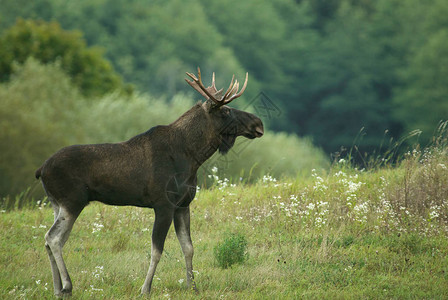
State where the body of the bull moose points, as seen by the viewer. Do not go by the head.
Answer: to the viewer's right

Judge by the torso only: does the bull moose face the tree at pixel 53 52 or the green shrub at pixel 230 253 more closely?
the green shrub

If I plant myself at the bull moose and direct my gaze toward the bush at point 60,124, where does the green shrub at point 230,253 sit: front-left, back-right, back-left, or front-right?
front-right

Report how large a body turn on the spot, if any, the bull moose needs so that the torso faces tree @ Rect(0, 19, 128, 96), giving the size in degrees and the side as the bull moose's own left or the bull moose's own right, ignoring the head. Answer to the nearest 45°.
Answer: approximately 90° to the bull moose's own left

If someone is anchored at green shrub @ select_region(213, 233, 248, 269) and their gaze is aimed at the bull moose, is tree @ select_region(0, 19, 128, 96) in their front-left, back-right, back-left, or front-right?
back-right

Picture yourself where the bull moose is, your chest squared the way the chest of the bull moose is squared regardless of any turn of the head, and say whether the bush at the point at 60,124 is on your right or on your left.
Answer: on your left

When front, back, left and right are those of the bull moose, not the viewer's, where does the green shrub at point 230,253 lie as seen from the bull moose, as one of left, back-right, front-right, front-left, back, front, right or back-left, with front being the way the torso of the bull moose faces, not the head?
front-left
